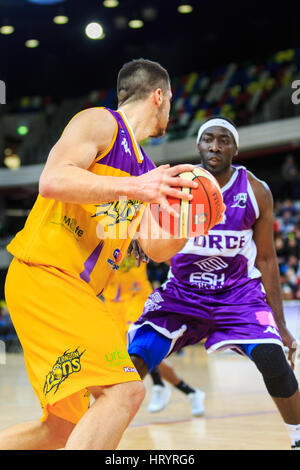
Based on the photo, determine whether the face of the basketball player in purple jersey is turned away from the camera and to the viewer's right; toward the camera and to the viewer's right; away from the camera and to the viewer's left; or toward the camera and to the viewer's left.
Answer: toward the camera and to the viewer's left

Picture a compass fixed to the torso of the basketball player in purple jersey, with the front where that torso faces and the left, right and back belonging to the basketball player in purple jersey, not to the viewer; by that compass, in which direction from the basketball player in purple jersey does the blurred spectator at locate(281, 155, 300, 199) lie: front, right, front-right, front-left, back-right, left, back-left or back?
back

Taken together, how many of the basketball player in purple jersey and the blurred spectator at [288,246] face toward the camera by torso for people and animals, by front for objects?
2

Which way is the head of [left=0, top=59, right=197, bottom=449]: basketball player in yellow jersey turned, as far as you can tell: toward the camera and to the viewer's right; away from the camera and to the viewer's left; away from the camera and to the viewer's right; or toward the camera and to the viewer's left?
away from the camera and to the viewer's right

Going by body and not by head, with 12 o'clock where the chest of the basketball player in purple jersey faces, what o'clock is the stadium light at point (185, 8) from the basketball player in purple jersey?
The stadium light is roughly at 6 o'clock from the basketball player in purple jersey.

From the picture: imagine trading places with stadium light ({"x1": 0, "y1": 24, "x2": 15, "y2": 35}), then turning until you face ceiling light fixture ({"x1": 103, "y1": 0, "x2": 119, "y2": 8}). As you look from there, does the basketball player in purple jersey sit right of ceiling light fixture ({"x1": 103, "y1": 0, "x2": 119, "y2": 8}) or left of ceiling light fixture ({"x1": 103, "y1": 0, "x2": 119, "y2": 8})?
right

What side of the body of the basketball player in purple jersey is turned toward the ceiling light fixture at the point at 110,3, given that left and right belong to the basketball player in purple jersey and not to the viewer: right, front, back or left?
back

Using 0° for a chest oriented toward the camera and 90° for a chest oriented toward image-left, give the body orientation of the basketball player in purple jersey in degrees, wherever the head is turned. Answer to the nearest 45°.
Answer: approximately 0°

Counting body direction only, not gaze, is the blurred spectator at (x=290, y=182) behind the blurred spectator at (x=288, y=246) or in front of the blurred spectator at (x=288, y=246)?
behind
